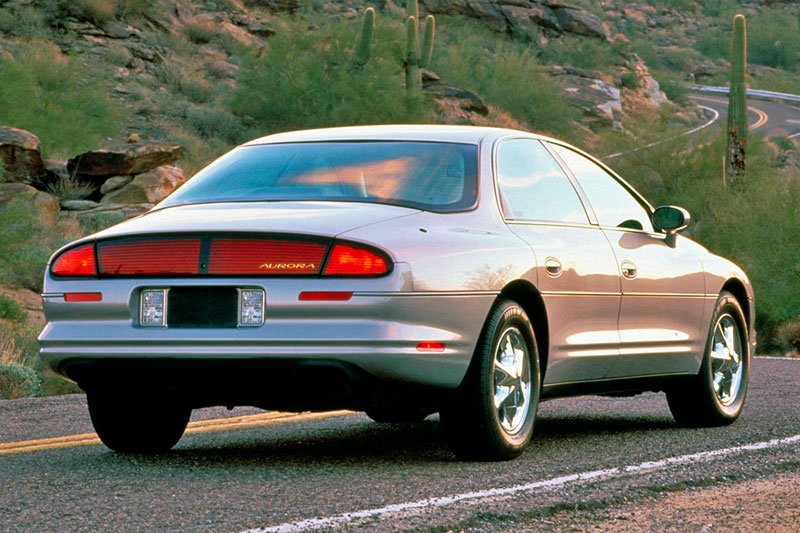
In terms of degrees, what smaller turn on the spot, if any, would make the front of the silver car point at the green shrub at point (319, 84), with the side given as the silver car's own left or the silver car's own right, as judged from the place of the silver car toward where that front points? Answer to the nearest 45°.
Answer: approximately 45° to the silver car's own left

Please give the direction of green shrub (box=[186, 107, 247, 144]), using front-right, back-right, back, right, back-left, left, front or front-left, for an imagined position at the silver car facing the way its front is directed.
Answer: front-left

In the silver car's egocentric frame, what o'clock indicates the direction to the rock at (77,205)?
The rock is roughly at 10 o'clock from the silver car.

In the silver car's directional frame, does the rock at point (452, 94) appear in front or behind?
in front

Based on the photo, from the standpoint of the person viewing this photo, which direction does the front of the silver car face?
facing away from the viewer and to the right of the viewer

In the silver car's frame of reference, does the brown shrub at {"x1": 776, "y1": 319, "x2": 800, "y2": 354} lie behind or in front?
in front

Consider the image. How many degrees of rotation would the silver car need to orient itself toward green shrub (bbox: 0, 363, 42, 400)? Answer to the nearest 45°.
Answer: approximately 90° to its left

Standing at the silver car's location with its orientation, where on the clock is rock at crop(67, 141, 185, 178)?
The rock is roughly at 10 o'clock from the silver car.

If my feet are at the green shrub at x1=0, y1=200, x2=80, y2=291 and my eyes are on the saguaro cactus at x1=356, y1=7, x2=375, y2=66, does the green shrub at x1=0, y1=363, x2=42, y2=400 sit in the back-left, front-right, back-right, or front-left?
back-right

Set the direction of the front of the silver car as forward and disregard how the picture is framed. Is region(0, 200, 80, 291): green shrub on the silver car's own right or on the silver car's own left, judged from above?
on the silver car's own left

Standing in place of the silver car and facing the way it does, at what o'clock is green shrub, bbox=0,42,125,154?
The green shrub is roughly at 10 o'clock from the silver car.

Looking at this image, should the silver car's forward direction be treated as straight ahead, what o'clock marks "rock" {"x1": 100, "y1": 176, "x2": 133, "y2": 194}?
The rock is roughly at 10 o'clock from the silver car.
